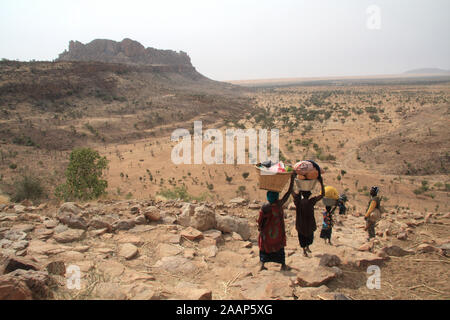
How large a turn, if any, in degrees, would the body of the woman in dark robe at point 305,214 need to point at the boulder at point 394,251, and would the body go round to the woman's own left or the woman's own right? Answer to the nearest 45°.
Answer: approximately 90° to the woman's own right

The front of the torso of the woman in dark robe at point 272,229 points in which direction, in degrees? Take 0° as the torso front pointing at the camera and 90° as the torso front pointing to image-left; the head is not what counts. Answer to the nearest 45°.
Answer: approximately 180°

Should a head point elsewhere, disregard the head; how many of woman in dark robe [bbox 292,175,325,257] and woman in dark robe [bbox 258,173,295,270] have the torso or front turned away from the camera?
2

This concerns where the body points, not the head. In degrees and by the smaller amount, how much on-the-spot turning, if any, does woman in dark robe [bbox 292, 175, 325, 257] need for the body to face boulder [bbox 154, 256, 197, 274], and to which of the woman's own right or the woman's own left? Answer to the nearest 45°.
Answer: approximately 135° to the woman's own left

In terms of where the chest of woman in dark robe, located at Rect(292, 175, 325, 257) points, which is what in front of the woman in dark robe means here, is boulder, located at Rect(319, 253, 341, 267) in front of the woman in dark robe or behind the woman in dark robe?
behind

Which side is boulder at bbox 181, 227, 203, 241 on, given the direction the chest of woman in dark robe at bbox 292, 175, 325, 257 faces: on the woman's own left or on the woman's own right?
on the woman's own left

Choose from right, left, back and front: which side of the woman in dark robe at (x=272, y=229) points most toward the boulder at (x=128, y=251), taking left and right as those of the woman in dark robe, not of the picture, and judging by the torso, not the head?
left

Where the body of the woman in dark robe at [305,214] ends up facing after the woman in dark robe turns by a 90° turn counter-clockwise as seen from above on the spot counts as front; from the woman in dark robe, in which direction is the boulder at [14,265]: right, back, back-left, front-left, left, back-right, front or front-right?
front-left

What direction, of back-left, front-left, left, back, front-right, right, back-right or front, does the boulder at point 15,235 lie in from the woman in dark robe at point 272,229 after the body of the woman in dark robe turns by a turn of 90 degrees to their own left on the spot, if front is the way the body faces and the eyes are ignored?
front

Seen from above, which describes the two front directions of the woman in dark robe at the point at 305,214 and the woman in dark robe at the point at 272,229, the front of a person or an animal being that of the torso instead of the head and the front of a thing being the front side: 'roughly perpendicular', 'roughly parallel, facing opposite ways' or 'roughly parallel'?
roughly parallel

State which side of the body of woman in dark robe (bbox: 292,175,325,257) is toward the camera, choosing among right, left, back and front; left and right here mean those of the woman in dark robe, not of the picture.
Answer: back
